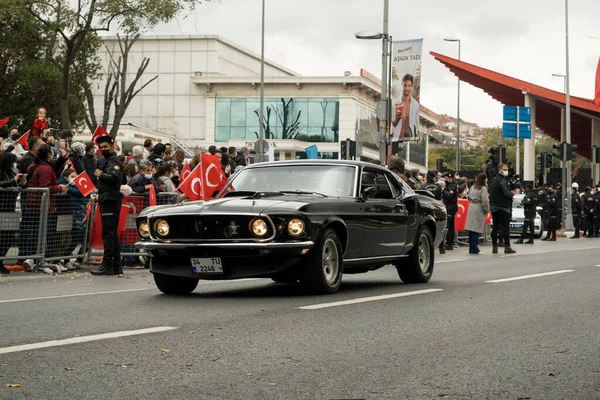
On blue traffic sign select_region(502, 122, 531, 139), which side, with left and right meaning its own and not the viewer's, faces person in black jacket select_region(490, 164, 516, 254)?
front

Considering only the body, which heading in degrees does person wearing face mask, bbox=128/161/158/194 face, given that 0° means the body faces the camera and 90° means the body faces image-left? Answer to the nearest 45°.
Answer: approximately 315°

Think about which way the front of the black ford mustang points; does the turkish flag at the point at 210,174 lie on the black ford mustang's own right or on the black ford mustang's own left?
on the black ford mustang's own right

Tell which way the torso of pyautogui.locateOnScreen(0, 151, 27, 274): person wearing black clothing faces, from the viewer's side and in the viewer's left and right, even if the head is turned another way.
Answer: facing to the right of the viewer
